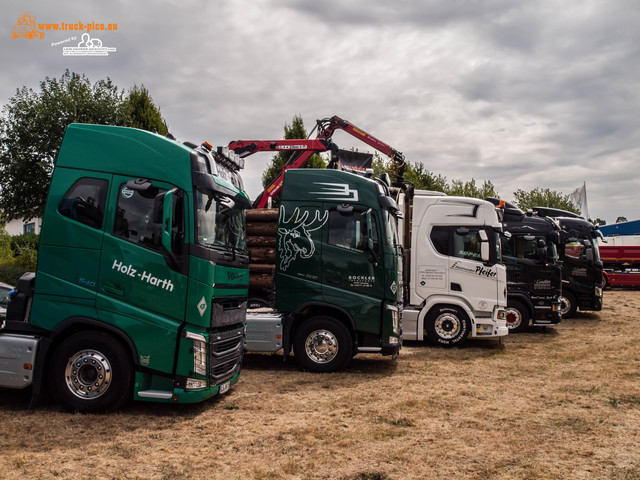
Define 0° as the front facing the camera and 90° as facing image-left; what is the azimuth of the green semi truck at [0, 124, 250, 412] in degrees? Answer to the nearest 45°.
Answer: approximately 315°

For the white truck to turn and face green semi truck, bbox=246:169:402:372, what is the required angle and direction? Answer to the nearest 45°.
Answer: approximately 135° to its right

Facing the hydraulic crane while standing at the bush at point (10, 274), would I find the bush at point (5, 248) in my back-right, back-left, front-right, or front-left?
back-left
